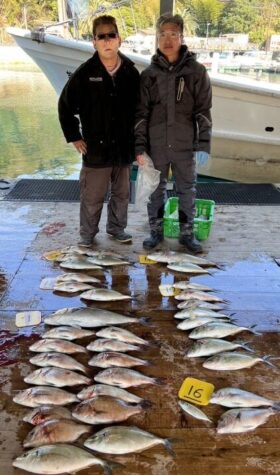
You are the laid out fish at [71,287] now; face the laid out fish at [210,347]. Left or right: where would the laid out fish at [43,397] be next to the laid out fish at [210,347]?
right

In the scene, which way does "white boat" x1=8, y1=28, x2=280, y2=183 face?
to the viewer's left

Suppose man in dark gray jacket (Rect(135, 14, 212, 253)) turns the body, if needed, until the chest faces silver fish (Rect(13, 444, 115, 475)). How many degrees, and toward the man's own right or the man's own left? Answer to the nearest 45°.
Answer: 0° — they already face it

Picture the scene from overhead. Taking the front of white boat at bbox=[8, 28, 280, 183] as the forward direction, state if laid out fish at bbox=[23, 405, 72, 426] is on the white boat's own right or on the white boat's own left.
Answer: on the white boat's own left

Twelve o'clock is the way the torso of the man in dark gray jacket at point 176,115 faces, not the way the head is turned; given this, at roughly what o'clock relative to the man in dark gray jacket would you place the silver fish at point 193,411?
The silver fish is roughly at 12 o'clock from the man in dark gray jacket.

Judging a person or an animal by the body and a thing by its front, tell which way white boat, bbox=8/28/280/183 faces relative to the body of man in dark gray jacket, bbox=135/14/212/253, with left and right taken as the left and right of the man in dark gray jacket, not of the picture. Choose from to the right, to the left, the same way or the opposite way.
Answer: to the right

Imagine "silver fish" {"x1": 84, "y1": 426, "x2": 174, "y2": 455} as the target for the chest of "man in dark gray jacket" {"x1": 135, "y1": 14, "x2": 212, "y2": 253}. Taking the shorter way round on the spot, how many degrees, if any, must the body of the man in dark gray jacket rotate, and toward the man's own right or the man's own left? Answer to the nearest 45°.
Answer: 0° — they already face it

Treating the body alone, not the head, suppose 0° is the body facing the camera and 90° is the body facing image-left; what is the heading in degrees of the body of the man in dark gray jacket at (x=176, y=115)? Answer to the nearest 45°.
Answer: approximately 0°
